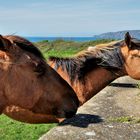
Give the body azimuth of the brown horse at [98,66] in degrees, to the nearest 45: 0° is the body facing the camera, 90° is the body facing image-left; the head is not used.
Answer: approximately 270°

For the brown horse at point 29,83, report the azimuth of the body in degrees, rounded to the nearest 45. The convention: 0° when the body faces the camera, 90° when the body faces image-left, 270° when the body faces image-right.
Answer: approximately 270°
